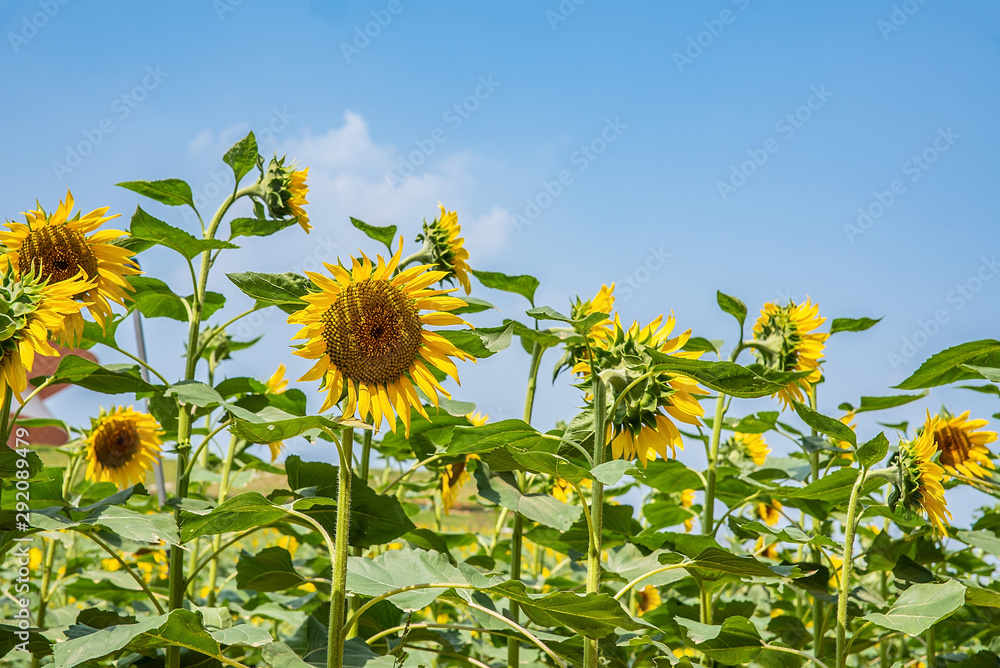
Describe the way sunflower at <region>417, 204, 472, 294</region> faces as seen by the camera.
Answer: facing away from the viewer and to the right of the viewer

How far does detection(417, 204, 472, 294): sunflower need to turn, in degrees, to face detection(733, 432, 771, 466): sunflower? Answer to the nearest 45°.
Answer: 0° — it already faces it

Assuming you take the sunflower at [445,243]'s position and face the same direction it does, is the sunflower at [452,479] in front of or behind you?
in front

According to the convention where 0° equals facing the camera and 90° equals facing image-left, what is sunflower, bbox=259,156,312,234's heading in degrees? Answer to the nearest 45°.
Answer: approximately 270°

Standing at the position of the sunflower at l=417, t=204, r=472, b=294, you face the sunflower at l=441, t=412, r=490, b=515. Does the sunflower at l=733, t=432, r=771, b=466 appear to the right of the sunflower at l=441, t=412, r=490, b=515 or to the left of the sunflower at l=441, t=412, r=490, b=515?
right

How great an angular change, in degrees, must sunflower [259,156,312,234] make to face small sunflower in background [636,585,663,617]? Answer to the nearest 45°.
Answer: approximately 45° to its left

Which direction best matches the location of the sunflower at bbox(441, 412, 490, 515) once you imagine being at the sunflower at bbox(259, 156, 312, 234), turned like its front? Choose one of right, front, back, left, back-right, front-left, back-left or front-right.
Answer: front-left
